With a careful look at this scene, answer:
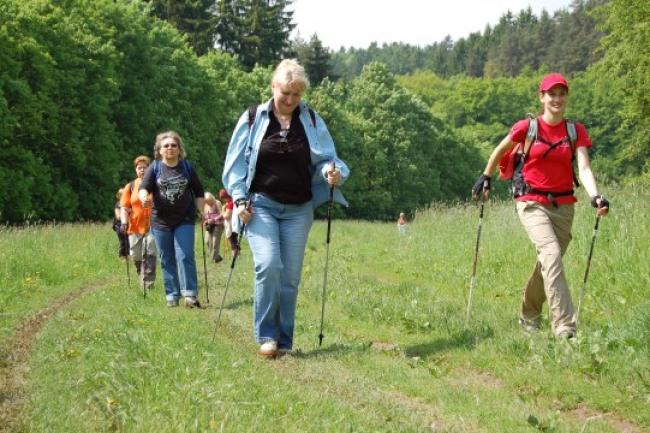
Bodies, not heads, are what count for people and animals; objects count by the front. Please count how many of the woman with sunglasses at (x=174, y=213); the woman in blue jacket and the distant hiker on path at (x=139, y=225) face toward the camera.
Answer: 3

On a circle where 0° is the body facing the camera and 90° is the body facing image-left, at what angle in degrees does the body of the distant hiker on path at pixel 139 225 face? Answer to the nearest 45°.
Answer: approximately 0°

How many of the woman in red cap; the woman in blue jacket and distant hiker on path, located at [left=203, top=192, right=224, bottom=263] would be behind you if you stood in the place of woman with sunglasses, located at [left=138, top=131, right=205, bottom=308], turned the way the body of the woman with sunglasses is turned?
1

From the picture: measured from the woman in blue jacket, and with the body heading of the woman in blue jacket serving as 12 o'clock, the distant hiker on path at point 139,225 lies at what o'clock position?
The distant hiker on path is roughly at 5 o'clock from the woman in blue jacket.

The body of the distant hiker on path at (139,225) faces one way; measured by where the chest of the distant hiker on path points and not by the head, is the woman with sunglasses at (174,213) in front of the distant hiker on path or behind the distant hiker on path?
in front

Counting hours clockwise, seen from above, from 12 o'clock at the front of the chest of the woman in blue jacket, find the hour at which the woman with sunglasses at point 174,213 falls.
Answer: The woman with sunglasses is roughly at 5 o'clock from the woman in blue jacket.

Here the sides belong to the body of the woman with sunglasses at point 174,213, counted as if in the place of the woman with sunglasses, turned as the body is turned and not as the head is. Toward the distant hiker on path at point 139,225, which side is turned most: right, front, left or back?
back

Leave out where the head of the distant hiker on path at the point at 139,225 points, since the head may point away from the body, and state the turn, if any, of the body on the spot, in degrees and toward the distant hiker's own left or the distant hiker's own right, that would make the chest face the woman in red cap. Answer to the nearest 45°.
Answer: approximately 45° to the distant hiker's own left

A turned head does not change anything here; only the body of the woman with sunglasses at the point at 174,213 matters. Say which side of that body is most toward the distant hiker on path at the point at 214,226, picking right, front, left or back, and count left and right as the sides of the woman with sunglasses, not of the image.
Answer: back

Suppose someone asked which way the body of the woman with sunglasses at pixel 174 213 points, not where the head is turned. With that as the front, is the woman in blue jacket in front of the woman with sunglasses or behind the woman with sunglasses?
in front
